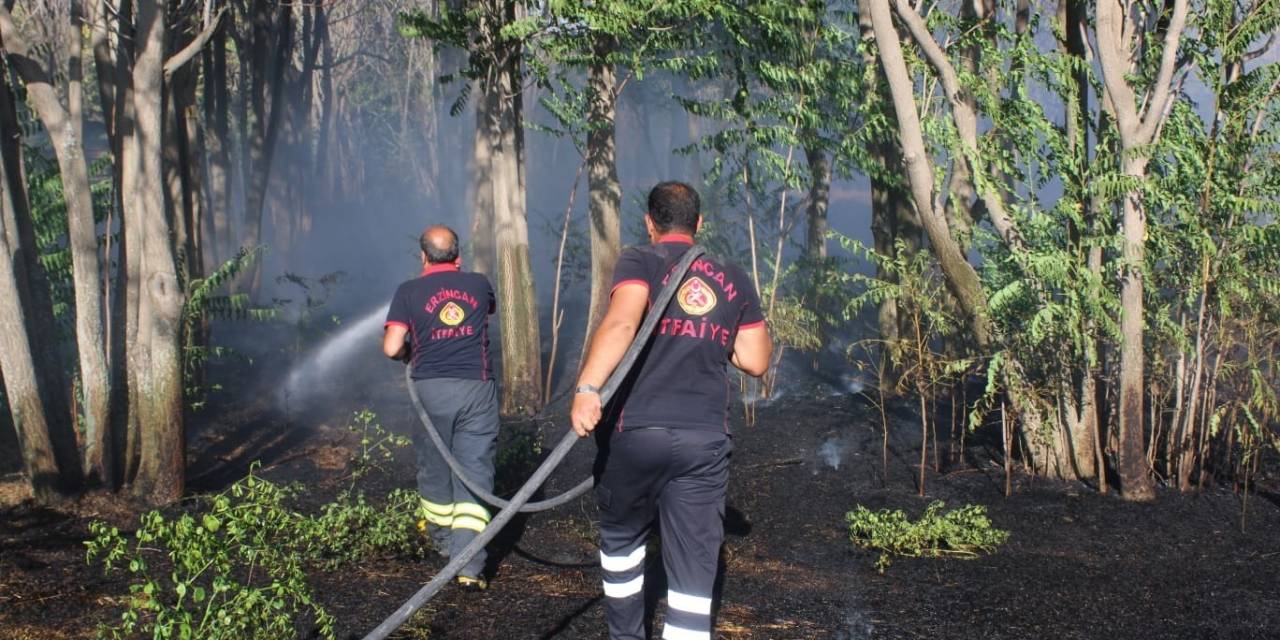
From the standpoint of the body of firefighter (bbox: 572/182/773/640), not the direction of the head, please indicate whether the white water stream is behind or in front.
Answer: in front

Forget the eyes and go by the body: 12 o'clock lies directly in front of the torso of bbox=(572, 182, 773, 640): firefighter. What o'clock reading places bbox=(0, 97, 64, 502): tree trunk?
The tree trunk is roughly at 10 o'clock from the firefighter.

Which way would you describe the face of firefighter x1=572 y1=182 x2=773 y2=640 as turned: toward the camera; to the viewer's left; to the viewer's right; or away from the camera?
away from the camera

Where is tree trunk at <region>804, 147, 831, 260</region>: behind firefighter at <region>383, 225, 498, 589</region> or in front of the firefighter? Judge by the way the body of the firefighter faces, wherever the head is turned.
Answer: in front

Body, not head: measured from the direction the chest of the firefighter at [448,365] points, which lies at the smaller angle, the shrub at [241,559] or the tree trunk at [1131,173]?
the tree trunk

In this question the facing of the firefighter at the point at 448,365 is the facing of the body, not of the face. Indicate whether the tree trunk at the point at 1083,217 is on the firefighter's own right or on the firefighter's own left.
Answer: on the firefighter's own right

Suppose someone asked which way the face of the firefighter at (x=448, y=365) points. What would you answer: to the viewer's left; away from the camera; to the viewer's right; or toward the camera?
away from the camera

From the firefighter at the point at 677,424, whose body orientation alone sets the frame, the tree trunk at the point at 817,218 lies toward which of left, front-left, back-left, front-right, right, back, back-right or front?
front

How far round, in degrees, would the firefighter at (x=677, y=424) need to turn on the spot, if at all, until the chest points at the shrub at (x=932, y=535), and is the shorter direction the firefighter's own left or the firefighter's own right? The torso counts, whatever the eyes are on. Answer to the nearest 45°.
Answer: approximately 45° to the firefighter's own right

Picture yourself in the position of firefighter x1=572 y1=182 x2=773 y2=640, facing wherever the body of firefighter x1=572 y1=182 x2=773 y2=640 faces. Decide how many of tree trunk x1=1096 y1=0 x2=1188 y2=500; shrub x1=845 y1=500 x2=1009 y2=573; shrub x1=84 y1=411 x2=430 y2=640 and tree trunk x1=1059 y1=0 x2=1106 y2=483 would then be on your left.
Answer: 1

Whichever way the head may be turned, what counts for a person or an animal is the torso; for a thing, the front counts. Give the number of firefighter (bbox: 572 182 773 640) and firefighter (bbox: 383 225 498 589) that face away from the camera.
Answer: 2

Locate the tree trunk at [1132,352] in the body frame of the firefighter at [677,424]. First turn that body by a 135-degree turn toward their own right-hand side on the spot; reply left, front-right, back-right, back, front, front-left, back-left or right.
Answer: left

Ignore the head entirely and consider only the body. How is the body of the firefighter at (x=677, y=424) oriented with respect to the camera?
away from the camera

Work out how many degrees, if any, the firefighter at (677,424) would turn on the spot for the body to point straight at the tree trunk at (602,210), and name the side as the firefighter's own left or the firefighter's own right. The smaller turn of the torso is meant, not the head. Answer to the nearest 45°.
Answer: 0° — they already face it

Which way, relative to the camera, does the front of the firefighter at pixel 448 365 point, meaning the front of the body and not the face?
away from the camera
